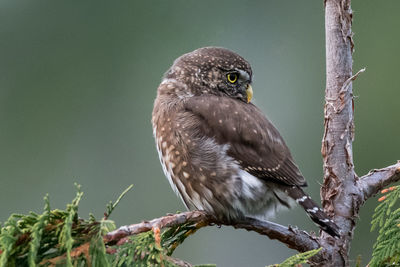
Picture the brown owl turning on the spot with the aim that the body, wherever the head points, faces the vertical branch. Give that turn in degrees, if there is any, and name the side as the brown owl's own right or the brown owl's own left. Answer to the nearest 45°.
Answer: approximately 180°

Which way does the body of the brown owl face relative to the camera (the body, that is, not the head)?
to the viewer's left
